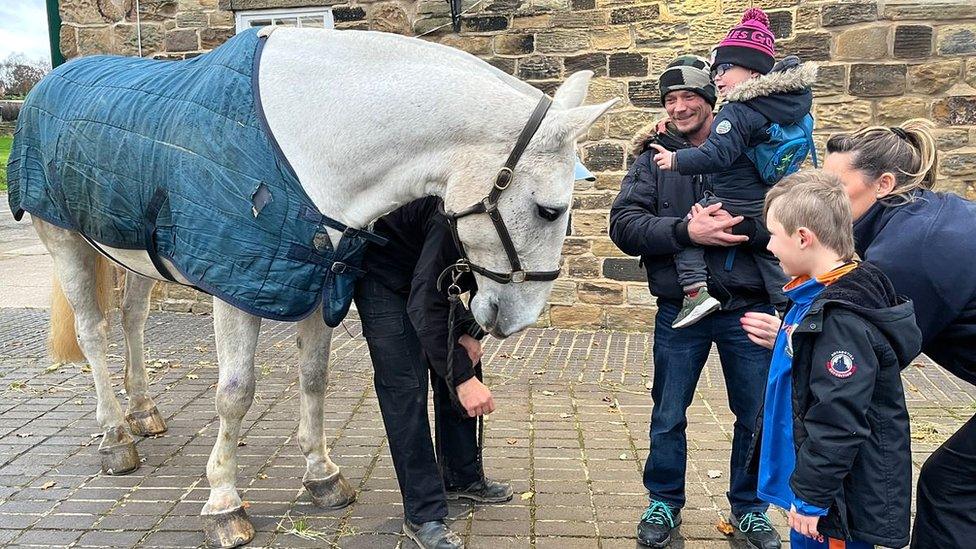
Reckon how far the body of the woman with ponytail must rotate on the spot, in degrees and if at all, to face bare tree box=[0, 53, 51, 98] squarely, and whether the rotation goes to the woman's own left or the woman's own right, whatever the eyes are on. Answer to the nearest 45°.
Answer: approximately 45° to the woman's own right

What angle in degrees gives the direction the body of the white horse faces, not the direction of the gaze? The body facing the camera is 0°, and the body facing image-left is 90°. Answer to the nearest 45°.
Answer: approximately 315°

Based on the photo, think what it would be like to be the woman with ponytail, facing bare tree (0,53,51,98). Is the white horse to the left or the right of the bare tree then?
left

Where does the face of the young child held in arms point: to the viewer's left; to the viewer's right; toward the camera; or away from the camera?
to the viewer's left

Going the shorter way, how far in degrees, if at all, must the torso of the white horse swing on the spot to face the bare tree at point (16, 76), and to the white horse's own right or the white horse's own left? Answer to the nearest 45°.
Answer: approximately 135° to the white horse's own left

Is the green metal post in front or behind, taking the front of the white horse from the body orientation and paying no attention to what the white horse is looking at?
behind

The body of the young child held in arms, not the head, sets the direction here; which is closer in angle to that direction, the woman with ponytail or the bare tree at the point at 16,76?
the bare tree

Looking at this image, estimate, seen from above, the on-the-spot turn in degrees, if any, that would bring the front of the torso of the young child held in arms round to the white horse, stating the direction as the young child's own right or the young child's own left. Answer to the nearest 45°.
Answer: approximately 45° to the young child's own left

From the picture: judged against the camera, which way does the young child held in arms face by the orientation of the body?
to the viewer's left

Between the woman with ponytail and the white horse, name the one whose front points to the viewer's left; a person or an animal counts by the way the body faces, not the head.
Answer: the woman with ponytail

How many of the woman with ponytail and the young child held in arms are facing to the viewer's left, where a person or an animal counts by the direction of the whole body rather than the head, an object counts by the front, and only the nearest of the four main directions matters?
2

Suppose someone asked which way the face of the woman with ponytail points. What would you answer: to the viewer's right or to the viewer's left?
to the viewer's left

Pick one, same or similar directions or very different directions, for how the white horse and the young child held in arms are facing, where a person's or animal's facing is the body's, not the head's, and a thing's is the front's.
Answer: very different directions

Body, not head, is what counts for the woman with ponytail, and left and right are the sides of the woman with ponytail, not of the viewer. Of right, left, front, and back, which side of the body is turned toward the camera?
left
